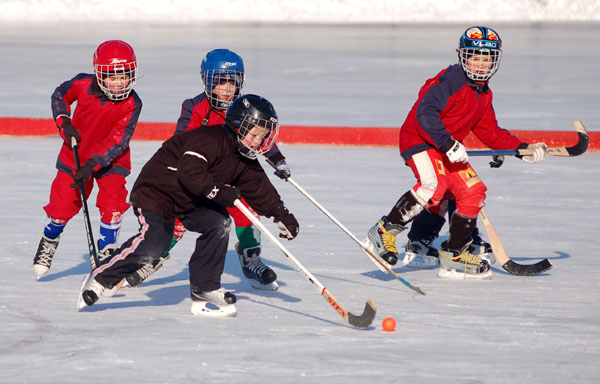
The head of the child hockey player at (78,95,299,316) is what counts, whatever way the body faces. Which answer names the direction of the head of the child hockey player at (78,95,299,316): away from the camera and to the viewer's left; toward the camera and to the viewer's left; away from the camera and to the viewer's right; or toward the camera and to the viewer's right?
toward the camera and to the viewer's right

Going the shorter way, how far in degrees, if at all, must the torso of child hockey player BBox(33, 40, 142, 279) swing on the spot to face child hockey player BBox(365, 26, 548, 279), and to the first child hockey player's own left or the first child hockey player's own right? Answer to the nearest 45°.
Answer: approximately 90° to the first child hockey player's own left

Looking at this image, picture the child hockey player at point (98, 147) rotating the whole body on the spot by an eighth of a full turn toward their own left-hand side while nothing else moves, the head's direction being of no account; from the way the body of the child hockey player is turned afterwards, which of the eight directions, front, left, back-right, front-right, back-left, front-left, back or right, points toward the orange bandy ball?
front

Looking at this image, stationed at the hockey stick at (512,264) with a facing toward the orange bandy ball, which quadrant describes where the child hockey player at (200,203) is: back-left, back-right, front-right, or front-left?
front-right

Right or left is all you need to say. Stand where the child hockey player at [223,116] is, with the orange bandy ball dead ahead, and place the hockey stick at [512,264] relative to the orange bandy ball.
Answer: left

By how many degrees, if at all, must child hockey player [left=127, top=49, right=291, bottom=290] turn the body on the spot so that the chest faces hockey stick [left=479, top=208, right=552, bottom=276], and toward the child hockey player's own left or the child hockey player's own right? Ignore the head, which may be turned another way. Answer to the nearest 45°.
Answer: approximately 45° to the child hockey player's own left

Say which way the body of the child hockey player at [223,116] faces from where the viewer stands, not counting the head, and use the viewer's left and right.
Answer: facing the viewer and to the right of the viewer

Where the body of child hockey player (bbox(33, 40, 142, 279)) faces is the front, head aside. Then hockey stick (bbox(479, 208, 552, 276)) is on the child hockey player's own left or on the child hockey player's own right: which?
on the child hockey player's own left

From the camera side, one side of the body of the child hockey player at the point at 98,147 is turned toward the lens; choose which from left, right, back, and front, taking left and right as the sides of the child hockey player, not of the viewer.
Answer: front
